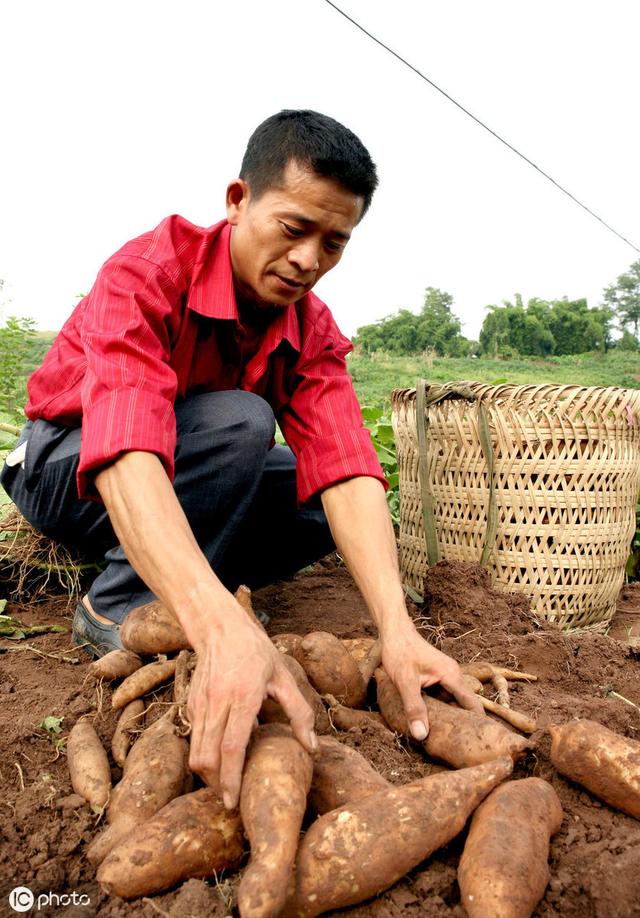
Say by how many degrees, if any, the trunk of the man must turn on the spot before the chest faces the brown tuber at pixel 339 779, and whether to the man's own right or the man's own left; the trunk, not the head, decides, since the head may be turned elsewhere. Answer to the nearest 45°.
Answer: approximately 45° to the man's own right

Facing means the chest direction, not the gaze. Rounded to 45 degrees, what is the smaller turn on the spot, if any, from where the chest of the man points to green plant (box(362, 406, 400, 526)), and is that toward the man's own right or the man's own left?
approximately 90° to the man's own left

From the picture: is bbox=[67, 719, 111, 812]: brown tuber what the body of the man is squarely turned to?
no

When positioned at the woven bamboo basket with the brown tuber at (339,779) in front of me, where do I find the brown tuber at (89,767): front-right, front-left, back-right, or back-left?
front-right

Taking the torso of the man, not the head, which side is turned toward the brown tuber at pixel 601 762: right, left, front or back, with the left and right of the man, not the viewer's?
front

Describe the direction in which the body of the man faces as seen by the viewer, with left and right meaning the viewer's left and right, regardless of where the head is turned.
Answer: facing the viewer and to the right of the viewer

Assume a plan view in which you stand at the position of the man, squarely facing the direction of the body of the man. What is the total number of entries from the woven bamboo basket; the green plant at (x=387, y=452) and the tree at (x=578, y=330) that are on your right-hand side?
0

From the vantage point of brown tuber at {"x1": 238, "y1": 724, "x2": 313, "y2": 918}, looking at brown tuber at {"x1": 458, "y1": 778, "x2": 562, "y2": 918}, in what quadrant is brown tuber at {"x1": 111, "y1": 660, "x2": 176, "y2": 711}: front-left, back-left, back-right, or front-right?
back-left

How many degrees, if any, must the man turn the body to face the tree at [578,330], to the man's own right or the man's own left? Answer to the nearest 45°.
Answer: approximately 90° to the man's own left

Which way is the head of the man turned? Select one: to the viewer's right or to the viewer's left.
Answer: to the viewer's right

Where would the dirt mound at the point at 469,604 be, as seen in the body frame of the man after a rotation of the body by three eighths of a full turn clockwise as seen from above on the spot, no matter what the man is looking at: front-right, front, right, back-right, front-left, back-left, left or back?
back
